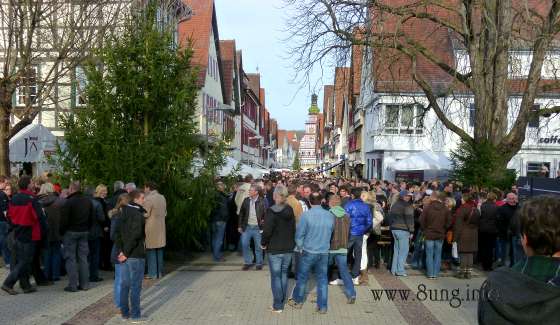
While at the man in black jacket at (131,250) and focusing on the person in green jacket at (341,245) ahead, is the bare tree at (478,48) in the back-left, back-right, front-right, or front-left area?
front-left

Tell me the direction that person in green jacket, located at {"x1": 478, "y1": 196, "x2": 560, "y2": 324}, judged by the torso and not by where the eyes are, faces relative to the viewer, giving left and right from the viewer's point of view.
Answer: facing away from the viewer

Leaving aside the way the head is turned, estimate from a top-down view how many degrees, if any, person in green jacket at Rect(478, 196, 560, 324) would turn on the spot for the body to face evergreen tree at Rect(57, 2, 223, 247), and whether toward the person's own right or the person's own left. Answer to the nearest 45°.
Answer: approximately 45° to the person's own left

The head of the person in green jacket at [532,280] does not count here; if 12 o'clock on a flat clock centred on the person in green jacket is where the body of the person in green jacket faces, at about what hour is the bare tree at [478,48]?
The bare tree is roughly at 12 o'clock from the person in green jacket.

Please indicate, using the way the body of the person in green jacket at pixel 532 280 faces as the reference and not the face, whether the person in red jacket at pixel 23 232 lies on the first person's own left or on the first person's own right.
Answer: on the first person's own left

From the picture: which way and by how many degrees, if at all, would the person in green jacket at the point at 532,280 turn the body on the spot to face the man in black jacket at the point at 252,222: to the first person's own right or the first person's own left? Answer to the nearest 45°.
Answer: approximately 45° to the first person's own left
